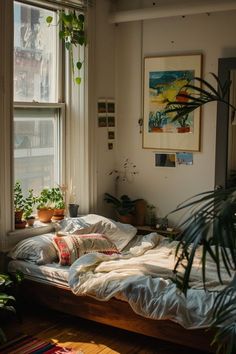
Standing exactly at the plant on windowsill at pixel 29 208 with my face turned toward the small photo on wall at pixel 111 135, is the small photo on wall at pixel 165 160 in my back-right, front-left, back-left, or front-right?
front-right

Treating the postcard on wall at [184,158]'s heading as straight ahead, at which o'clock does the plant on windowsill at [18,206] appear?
The plant on windowsill is roughly at 2 o'clock from the postcard on wall.

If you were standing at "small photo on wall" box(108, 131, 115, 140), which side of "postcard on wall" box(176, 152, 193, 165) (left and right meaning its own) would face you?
right

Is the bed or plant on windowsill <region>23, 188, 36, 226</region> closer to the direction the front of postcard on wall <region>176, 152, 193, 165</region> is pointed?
the bed

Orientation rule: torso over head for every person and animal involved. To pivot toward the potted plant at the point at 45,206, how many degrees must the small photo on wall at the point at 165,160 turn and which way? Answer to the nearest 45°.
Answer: approximately 45° to its right

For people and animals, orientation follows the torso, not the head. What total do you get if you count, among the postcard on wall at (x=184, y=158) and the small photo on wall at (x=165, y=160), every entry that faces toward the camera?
2

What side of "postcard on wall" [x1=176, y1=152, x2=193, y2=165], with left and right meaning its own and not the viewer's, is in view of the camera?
front

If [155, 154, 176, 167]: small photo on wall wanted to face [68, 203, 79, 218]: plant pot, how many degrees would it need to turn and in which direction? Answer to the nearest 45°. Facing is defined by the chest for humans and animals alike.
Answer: approximately 45° to its right

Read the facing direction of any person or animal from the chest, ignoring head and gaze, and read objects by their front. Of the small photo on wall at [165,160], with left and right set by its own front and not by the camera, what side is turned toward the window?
right
